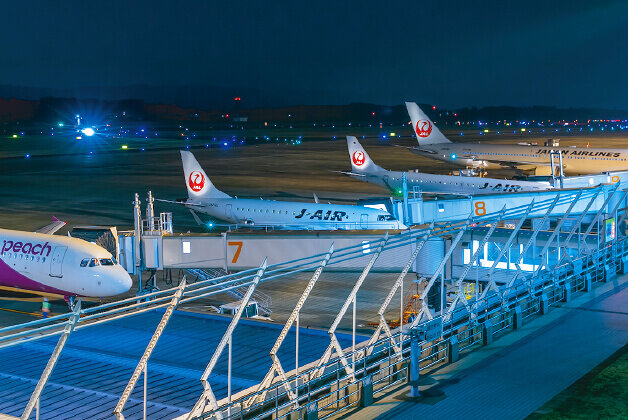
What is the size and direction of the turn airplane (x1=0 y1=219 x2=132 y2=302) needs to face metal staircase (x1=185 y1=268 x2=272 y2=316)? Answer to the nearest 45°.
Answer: approximately 45° to its left

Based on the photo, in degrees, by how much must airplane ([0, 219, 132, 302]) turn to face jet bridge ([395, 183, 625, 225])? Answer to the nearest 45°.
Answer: approximately 45° to its left

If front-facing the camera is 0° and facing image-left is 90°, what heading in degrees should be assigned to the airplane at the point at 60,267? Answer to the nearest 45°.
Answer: approximately 315°
